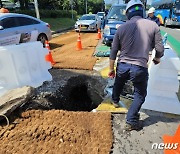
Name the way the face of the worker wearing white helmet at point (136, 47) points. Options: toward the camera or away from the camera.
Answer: away from the camera

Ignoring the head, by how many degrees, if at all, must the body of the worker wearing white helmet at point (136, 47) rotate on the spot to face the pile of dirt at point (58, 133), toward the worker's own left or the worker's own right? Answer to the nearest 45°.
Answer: approximately 135° to the worker's own left

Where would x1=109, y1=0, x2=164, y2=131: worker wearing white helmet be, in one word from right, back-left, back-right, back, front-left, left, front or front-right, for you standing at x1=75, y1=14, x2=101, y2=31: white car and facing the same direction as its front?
front-left

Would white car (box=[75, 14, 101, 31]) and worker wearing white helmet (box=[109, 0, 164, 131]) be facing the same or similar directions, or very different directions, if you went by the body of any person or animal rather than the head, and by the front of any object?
very different directions

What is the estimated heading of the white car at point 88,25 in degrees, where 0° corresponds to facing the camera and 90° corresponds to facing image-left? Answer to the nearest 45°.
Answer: approximately 45°

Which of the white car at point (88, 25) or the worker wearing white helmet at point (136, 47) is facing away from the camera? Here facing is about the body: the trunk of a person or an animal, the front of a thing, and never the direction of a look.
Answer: the worker wearing white helmet

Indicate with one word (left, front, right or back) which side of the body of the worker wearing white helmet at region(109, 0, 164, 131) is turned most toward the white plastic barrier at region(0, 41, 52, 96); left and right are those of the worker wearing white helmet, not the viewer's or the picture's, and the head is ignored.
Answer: left

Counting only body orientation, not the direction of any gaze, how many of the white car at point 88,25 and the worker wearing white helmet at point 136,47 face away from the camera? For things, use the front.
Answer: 1

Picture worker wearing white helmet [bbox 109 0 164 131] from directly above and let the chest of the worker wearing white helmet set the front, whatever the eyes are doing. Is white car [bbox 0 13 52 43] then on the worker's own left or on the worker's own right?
on the worker's own left

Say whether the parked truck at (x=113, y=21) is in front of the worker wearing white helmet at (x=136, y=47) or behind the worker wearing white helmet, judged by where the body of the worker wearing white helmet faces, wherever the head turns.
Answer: in front

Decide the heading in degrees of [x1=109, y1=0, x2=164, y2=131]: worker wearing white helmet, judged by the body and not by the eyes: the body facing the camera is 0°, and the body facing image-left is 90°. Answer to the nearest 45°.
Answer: approximately 180°

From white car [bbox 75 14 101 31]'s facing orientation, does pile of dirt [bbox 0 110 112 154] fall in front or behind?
in front
